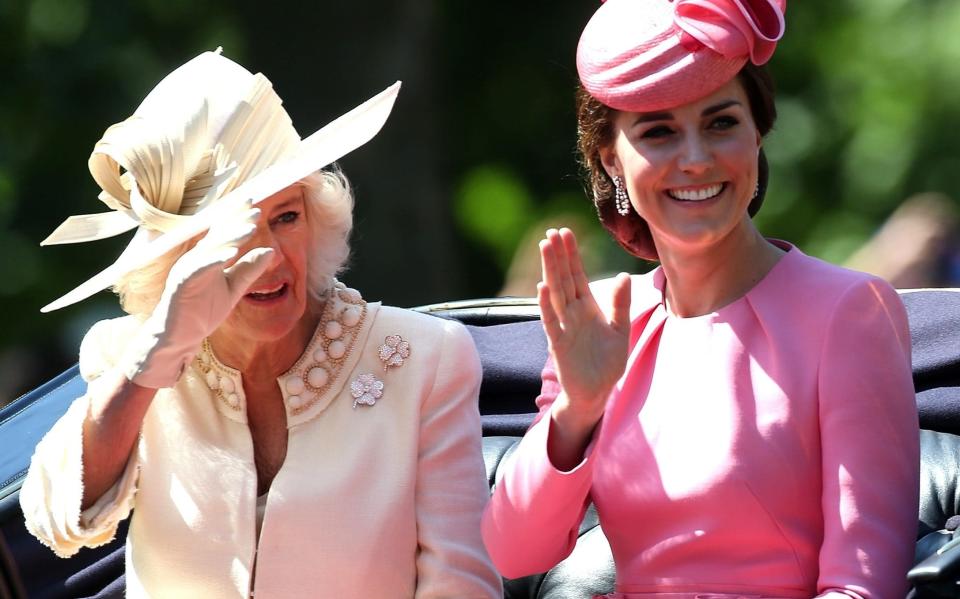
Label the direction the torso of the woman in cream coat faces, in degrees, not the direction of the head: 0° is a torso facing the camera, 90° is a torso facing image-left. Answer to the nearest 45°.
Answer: approximately 0°

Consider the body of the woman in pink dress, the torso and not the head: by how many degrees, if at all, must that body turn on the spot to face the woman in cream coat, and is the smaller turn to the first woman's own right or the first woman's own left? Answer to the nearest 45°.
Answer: approximately 45° to the first woman's own right

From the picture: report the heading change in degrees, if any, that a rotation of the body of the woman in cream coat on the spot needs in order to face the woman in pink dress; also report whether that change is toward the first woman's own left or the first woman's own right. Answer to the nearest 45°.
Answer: approximately 45° to the first woman's own left

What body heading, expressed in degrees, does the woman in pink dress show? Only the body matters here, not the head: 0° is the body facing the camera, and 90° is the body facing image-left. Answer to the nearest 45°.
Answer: approximately 45°
